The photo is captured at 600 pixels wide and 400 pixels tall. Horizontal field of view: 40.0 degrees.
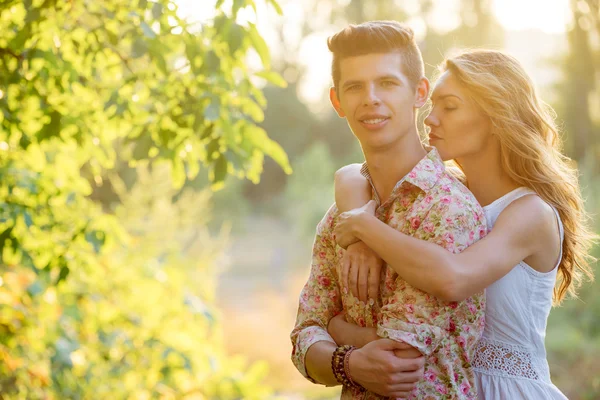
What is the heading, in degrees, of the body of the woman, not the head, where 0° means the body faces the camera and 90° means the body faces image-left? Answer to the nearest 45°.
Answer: approximately 90°

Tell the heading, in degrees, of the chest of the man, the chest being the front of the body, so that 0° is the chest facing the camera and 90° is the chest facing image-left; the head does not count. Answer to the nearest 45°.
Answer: approximately 45°
